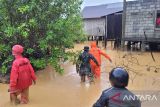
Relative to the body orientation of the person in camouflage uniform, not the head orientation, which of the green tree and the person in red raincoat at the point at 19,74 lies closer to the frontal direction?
the green tree

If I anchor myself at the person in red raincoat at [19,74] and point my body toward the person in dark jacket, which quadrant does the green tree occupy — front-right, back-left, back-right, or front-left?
back-left

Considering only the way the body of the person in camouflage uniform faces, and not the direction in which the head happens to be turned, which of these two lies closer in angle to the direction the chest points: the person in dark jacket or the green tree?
the green tree

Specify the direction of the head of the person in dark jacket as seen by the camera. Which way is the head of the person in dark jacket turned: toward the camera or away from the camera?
away from the camera

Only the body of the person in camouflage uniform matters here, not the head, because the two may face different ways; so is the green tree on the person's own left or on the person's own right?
on the person's own left

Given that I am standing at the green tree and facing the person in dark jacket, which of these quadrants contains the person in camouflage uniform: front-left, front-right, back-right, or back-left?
front-left

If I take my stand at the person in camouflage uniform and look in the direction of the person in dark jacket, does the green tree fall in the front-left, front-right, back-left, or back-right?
back-right

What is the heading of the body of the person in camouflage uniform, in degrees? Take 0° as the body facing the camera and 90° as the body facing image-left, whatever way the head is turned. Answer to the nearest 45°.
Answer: approximately 180°

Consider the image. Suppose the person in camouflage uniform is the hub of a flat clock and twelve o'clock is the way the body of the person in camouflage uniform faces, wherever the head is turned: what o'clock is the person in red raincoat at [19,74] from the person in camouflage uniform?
The person in red raincoat is roughly at 7 o'clock from the person in camouflage uniform.

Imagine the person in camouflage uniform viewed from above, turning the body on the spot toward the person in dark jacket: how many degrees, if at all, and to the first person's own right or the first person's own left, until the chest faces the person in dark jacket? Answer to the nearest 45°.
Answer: approximately 180°
